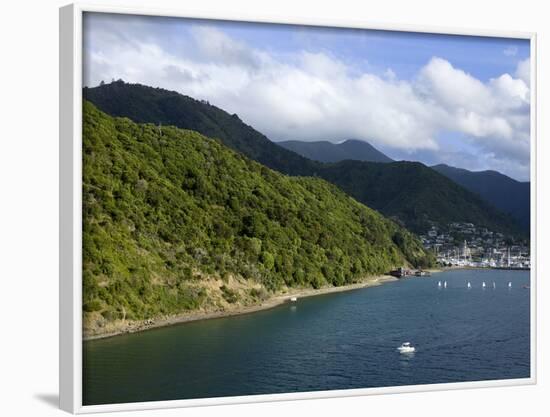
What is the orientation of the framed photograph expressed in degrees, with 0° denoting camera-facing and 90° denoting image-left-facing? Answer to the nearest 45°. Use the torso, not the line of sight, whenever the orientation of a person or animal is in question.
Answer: approximately 315°
